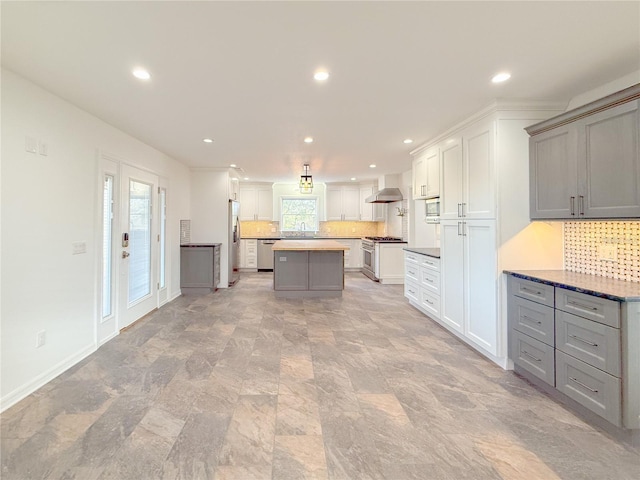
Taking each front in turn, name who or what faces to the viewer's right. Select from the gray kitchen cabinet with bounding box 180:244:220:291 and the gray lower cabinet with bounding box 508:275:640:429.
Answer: the gray kitchen cabinet

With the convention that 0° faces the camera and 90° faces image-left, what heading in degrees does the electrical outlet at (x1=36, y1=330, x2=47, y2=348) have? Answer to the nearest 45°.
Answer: approximately 315°

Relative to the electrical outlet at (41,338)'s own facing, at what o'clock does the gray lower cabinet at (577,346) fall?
The gray lower cabinet is roughly at 12 o'clock from the electrical outlet.

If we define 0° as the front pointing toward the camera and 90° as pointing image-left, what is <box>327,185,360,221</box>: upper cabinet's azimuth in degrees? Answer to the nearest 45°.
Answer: approximately 0°

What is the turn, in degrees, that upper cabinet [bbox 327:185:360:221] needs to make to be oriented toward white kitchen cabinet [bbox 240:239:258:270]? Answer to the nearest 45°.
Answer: approximately 90° to its right

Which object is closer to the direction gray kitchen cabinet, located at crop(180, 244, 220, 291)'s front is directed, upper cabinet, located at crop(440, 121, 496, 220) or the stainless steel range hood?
the stainless steel range hood

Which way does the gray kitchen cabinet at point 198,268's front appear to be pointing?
to the viewer's right

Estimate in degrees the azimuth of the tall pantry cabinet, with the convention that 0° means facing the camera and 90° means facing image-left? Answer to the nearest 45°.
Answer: approximately 45°
